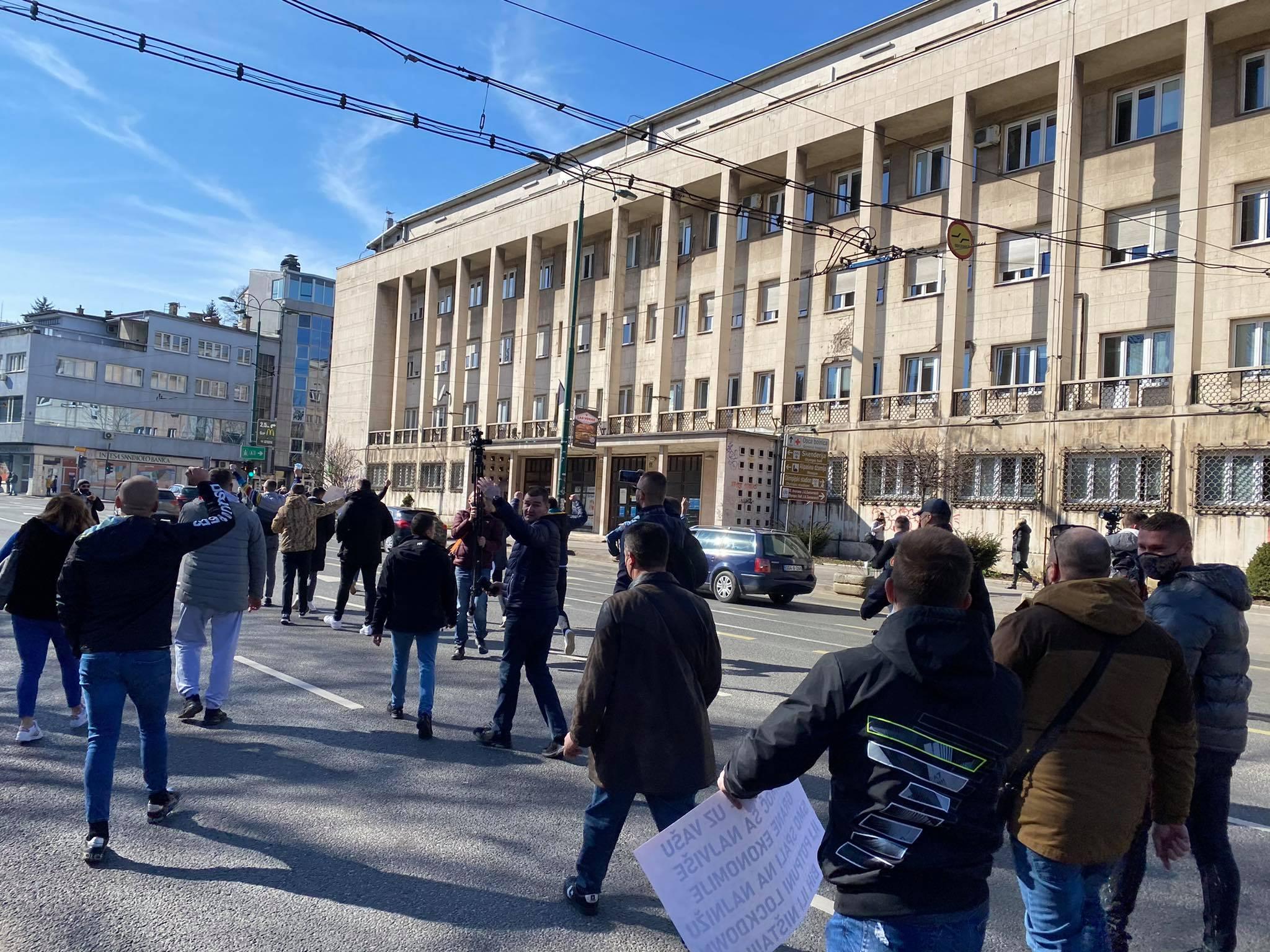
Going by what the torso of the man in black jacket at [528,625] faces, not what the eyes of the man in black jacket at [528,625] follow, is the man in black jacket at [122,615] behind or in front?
in front

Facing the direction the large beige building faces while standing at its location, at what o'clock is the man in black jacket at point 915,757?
The man in black jacket is roughly at 11 o'clock from the large beige building.

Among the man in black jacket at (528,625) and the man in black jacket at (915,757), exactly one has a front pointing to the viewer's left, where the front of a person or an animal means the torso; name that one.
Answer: the man in black jacket at (528,625)

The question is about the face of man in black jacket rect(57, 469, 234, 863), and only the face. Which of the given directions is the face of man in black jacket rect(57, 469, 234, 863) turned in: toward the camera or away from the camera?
away from the camera

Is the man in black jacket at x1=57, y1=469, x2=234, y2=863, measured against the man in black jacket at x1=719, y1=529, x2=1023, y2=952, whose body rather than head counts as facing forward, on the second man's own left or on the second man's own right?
on the second man's own left

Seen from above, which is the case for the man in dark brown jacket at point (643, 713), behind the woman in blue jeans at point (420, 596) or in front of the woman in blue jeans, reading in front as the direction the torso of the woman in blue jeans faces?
behind

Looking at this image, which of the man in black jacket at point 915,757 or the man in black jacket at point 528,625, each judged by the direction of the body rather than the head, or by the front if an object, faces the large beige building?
the man in black jacket at point 915,757

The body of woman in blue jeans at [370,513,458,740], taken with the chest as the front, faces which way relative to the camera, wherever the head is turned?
away from the camera

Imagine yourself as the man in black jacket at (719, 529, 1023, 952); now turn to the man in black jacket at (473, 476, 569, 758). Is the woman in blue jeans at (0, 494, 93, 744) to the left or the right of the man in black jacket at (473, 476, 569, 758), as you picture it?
left

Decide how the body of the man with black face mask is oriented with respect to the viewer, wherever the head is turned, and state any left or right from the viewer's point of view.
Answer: facing to the left of the viewer

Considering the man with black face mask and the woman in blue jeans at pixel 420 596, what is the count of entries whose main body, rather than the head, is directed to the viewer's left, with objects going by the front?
1

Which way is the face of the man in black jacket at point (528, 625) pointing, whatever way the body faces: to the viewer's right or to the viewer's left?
to the viewer's left

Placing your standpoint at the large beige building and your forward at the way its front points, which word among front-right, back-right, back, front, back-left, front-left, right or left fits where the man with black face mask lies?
front-left

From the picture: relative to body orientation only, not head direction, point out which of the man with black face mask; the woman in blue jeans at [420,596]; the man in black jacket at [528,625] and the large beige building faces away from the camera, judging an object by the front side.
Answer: the woman in blue jeans
